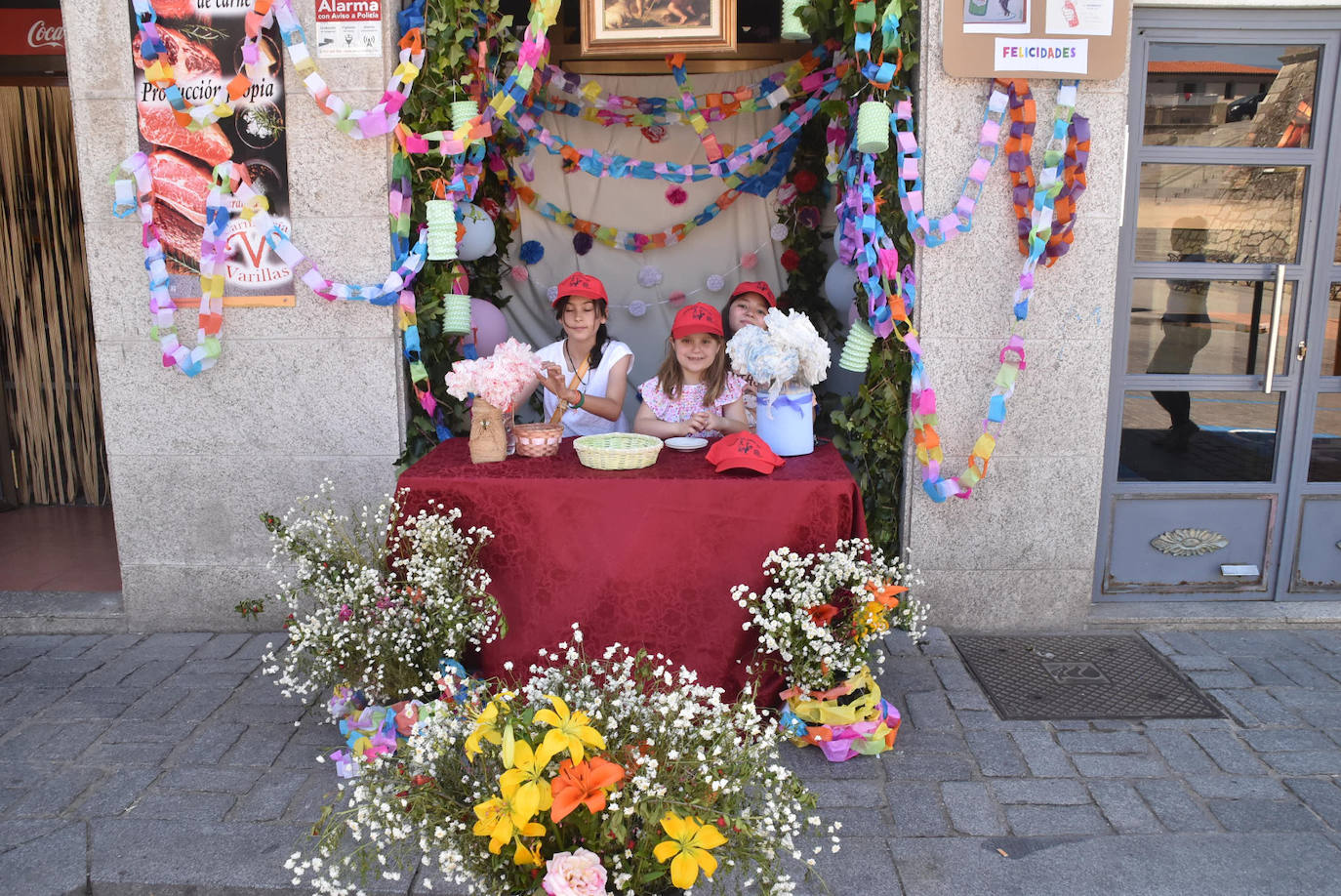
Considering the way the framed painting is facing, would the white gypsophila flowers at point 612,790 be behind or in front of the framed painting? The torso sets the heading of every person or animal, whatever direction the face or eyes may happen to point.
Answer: in front

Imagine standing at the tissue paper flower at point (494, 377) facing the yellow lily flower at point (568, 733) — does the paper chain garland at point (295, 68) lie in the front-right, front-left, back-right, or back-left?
back-right

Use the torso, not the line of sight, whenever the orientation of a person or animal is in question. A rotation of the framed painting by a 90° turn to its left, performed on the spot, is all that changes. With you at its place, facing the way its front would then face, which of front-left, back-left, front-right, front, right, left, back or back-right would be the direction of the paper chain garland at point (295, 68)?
back

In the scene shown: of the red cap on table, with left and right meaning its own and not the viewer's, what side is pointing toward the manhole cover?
left

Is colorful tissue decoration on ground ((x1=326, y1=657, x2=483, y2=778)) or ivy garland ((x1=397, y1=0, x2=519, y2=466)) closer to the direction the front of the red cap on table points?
the colorful tissue decoration on ground

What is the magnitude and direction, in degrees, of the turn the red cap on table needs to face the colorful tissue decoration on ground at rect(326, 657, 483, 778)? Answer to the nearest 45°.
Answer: approximately 90° to its right

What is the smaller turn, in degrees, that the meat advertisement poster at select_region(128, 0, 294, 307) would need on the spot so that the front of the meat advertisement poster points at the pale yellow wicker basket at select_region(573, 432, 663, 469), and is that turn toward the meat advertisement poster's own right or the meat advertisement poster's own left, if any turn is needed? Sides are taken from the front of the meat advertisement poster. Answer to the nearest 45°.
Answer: approximately 45° to the meat advertisement poster's own left

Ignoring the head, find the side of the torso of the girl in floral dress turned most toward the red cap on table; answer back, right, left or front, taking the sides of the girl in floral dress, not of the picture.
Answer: front

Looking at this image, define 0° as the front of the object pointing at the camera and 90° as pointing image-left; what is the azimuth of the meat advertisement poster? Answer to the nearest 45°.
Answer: approximately 0°
